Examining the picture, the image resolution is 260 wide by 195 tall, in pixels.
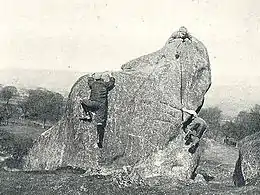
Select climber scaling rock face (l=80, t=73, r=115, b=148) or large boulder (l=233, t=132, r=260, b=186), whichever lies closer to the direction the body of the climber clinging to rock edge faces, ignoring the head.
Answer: the climber scaling rock face

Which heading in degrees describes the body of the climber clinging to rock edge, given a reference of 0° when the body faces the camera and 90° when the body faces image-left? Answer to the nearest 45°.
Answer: approximately 90°

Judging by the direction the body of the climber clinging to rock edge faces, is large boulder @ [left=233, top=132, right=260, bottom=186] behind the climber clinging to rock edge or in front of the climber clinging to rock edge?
behind

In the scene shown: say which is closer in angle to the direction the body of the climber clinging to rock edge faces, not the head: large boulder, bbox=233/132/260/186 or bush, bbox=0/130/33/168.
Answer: the bush

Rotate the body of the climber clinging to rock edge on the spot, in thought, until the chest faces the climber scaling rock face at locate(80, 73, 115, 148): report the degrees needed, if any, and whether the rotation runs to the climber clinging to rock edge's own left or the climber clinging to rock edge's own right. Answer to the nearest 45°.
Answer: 0° — they already face them
